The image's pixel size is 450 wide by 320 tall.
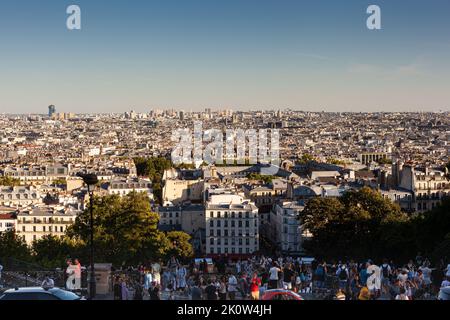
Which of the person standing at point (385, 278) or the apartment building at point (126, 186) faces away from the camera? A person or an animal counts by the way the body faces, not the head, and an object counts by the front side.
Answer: the person standing

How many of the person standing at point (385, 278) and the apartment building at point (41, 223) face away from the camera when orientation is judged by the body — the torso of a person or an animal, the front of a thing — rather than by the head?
1

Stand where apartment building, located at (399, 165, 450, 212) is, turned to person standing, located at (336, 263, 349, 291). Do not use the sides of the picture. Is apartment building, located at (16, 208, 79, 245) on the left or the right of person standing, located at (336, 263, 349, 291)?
right

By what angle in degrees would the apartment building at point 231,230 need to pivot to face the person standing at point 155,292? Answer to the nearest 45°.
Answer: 0° — it already faces them

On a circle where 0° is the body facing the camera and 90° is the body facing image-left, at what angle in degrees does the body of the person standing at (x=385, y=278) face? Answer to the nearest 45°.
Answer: approximately 180°

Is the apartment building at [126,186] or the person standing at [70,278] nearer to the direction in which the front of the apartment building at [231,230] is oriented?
the person standing

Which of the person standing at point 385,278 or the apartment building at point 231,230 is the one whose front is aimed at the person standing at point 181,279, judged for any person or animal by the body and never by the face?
the apartment building

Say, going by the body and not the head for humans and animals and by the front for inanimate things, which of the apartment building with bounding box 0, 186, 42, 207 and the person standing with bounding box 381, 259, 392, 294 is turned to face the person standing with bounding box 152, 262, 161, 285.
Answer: the apartment building

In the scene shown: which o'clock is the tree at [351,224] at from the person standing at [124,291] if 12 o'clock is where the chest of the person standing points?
The tree is roughly at 1 o'clock from the person standing.

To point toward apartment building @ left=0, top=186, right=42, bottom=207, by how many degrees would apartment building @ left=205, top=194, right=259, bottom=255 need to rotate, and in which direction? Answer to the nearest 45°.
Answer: approximately 135° to its right

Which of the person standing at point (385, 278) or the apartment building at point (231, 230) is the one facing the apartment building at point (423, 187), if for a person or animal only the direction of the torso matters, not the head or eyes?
the person standing

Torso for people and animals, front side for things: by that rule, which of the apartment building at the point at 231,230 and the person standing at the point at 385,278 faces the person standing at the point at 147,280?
the apartment building

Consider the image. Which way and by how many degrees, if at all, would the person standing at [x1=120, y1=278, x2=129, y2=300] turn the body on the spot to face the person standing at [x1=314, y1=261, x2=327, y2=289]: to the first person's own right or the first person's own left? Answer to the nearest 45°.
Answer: approximately 90° to the first person's own right
